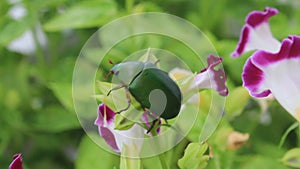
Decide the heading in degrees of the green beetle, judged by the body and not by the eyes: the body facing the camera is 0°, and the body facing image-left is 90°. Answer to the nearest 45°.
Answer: approximately 90°
